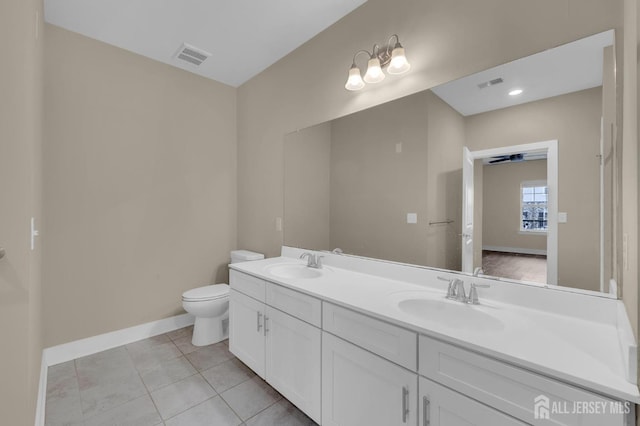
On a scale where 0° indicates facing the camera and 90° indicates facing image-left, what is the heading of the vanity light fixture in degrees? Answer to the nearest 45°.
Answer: approximately 45°

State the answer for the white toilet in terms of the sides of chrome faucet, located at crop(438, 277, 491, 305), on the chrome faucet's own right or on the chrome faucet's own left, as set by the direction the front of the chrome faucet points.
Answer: on the chrome faucet's own right

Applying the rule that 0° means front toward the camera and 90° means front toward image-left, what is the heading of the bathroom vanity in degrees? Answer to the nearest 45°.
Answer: approximately 45°

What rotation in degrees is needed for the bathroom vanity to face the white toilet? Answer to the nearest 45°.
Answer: approximately 45° to its right

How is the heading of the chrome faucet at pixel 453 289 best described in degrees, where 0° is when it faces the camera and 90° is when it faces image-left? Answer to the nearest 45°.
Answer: approximately 45°

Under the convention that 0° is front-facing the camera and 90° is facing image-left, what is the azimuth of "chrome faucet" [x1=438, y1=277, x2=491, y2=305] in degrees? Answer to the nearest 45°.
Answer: approximately 45°
